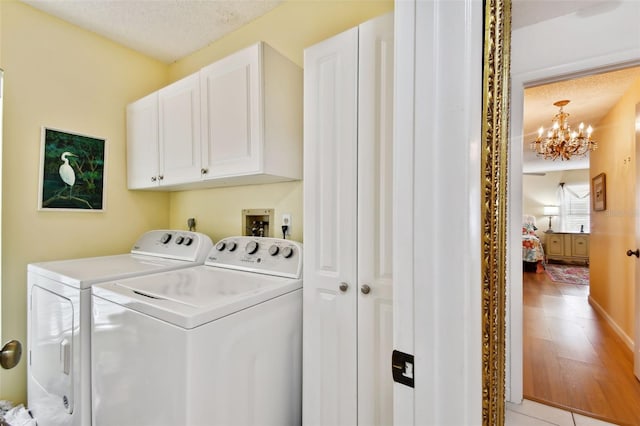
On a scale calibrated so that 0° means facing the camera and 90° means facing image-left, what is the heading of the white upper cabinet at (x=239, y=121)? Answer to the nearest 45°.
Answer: approximately 45°

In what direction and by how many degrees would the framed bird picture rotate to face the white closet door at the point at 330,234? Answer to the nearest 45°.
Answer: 0° — it already faces it

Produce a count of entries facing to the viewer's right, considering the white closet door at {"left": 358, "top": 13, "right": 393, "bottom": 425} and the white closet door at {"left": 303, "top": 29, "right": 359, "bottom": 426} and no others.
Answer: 0

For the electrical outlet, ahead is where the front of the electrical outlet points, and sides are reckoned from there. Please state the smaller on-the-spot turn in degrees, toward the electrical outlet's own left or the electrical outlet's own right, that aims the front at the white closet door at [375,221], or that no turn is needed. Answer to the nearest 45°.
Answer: approximately 90° to the electrical outlet's own left

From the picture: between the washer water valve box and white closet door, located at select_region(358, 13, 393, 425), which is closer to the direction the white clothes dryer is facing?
the white closet door

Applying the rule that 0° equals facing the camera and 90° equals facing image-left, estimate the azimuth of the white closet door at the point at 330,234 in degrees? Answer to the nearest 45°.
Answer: approximately 45°

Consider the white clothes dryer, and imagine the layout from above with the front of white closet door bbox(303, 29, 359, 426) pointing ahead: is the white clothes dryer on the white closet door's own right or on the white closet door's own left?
on the white closet door's own right
